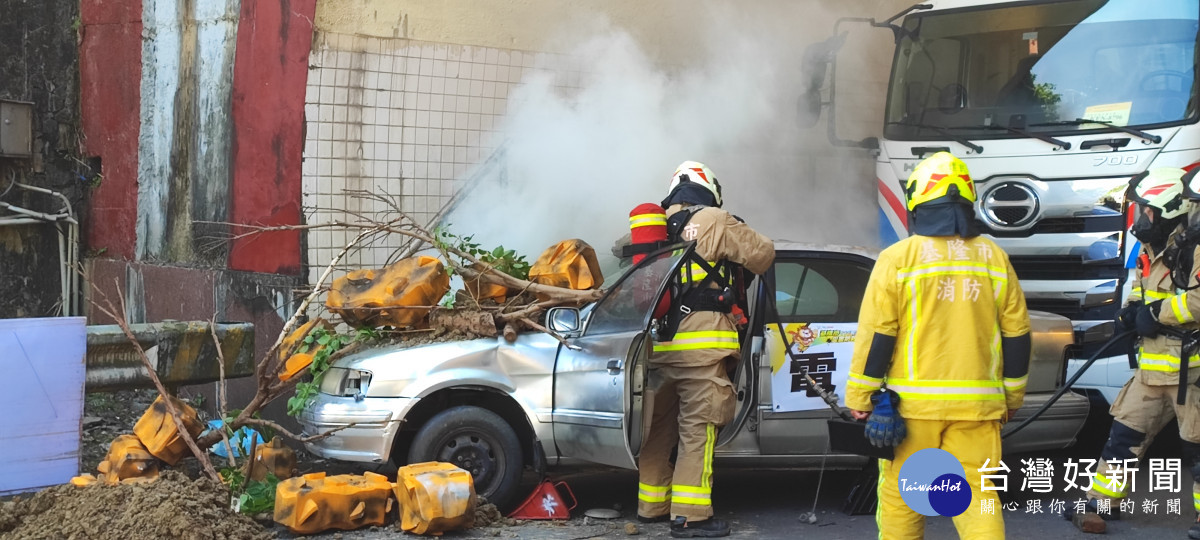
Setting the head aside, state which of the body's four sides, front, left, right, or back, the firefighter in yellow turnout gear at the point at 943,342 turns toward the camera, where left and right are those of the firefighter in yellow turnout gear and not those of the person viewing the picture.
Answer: back

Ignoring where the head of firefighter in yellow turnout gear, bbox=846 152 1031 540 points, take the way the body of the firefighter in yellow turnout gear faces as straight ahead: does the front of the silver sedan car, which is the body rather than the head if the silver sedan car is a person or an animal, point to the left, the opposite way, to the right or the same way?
to the left

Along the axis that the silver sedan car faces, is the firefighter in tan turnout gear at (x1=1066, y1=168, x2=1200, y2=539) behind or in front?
behind

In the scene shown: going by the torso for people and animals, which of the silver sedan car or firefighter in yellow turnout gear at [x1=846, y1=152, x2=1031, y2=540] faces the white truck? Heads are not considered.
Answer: the firefighter in yellow turnout gear

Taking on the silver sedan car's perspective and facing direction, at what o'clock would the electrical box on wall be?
The electrical box on wall is roughly at 1 o'clock from the silver sedan car.

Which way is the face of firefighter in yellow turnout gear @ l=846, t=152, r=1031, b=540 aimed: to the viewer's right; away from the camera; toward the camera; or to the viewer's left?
away from the camera

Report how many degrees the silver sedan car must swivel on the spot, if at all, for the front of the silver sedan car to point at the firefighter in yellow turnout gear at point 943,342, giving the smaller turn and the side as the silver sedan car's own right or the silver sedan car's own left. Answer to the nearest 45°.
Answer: approximately 135° to the silver sedan car's own left

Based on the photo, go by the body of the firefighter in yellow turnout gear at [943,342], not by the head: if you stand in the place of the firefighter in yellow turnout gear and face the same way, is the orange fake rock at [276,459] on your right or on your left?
on your left

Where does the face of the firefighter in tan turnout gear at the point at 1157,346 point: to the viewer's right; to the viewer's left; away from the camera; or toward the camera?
to the viewer's left

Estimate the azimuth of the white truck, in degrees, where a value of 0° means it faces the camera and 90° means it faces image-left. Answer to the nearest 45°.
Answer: approximately 0°

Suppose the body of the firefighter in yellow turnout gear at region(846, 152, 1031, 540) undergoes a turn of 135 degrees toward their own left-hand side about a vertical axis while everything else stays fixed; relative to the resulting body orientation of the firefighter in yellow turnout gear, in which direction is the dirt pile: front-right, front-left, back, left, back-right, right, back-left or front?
front-right

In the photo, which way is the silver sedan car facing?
to the viewer's left
